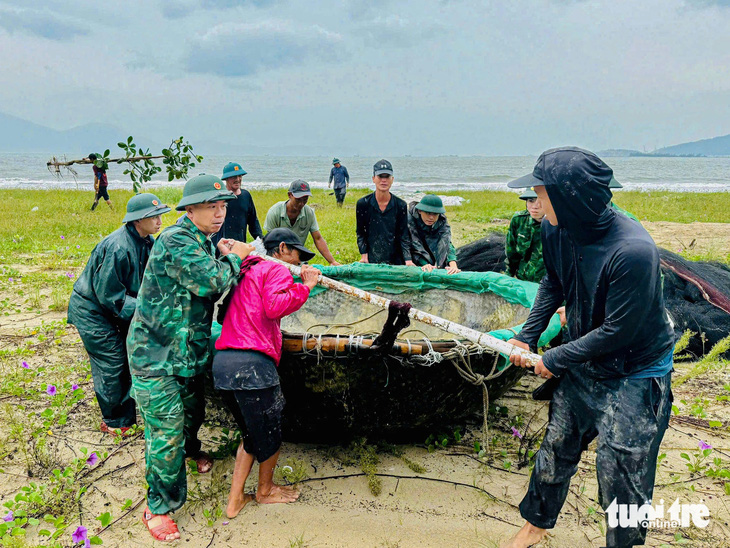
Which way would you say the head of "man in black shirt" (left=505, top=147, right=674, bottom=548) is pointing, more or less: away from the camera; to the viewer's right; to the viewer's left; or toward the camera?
to the viewer's left

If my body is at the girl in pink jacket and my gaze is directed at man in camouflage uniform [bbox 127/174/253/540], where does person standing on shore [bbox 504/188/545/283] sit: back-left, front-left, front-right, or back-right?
back-right

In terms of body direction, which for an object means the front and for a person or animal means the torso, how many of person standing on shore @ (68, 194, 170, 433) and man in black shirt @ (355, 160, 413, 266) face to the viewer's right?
1

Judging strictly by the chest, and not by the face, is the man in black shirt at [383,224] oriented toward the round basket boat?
yes

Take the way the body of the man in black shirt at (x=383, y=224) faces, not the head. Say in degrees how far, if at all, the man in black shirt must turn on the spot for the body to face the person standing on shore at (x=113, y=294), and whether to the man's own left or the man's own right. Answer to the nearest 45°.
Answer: approximately 45° to the man's own right

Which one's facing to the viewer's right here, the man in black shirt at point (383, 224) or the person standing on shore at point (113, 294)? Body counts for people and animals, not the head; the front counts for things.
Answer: the person standing on shore

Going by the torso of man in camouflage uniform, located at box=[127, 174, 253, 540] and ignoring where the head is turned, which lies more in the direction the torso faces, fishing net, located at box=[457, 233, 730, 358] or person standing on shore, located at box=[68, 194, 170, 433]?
the fishing net

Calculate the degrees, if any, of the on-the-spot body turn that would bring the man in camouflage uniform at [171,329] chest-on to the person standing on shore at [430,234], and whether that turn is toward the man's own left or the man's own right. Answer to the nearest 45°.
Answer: approximately 90° to the man's own left

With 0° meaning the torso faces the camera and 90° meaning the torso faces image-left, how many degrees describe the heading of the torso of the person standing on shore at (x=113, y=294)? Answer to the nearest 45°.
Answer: approximately 270°

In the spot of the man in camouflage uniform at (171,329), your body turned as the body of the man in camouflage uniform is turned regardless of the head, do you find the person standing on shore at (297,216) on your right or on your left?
on your left

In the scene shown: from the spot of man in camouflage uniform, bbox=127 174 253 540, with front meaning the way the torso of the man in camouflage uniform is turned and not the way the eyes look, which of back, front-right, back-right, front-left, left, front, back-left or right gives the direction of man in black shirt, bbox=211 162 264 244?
back-left

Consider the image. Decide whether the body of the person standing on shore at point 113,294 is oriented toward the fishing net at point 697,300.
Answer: yes

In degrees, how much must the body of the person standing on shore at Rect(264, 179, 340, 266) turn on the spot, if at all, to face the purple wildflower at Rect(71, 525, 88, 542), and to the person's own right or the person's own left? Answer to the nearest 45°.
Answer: approximately 45° to the person's own right
